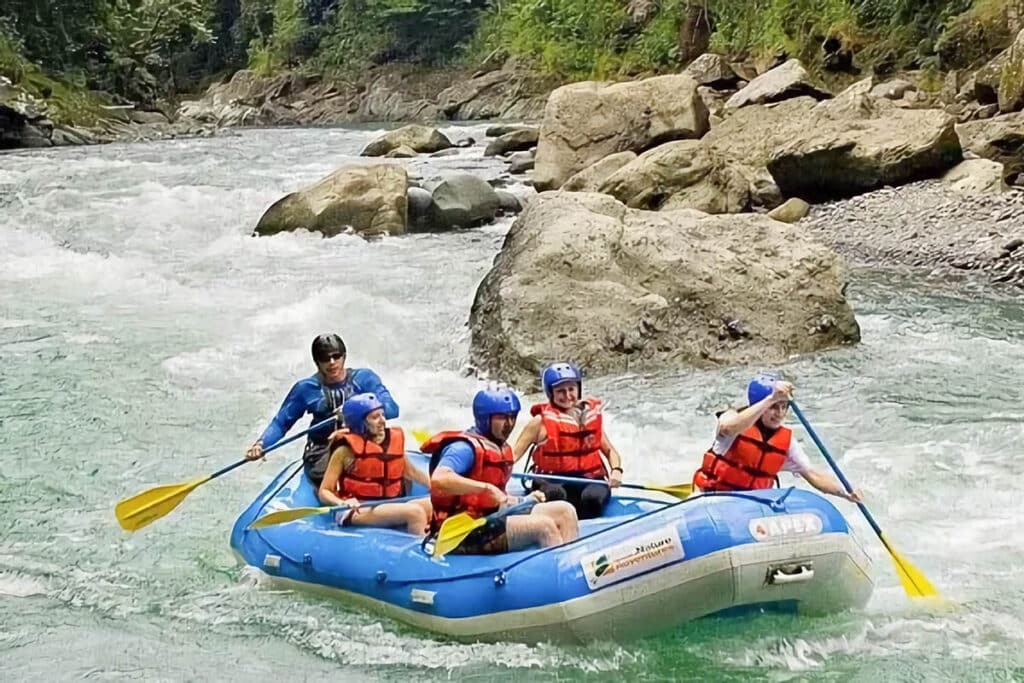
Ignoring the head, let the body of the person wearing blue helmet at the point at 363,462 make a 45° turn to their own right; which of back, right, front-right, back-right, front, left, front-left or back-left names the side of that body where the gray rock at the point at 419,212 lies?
back

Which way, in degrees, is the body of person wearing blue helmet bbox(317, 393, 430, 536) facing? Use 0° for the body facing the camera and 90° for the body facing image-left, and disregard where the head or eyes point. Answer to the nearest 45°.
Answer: approximately 315°

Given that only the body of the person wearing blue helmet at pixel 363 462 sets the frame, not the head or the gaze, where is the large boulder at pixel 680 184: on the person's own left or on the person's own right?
on the person's own left

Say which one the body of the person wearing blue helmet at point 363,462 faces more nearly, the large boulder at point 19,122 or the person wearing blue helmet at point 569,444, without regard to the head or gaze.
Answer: the person wearing blue helmet

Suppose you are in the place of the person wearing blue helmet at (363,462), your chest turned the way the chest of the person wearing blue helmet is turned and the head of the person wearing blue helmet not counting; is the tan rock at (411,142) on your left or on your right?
on your left

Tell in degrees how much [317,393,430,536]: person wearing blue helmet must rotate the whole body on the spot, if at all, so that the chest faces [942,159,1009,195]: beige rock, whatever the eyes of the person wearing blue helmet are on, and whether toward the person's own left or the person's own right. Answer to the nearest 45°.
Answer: approximately 90° to the person's own left

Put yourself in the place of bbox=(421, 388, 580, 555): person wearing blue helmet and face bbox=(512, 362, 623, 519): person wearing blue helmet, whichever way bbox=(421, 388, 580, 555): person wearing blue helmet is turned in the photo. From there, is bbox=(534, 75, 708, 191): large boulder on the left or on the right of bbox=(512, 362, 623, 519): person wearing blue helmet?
left

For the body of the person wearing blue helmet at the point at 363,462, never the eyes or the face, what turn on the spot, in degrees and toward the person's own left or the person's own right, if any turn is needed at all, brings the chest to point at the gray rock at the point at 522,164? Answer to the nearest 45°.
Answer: approximately 135° to the person's own left

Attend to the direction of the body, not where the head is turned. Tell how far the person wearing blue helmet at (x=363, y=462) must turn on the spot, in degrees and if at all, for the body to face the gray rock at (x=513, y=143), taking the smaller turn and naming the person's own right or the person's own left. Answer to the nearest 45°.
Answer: approximately 135° to the person's own left

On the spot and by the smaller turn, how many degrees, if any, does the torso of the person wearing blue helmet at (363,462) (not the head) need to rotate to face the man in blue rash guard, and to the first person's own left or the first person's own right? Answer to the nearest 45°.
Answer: approximately 135° to the first person's own left

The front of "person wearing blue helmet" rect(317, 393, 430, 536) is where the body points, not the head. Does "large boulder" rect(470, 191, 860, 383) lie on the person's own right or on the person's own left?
on the person's own left

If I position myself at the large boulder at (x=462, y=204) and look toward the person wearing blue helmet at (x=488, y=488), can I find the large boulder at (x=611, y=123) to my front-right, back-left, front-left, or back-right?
back-left

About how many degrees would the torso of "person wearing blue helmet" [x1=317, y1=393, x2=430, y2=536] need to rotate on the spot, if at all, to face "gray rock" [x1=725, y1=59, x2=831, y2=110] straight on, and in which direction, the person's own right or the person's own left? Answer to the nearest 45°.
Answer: approximately 90° to the person's own left

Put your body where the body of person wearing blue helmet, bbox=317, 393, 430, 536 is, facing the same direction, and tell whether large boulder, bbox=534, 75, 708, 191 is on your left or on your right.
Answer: on your left

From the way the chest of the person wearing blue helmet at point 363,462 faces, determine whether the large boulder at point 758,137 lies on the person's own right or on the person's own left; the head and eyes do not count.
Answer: on the person's own left

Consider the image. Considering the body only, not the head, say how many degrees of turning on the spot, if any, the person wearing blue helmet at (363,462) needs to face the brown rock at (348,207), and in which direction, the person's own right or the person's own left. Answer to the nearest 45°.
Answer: approximately 135° to the person's own left
